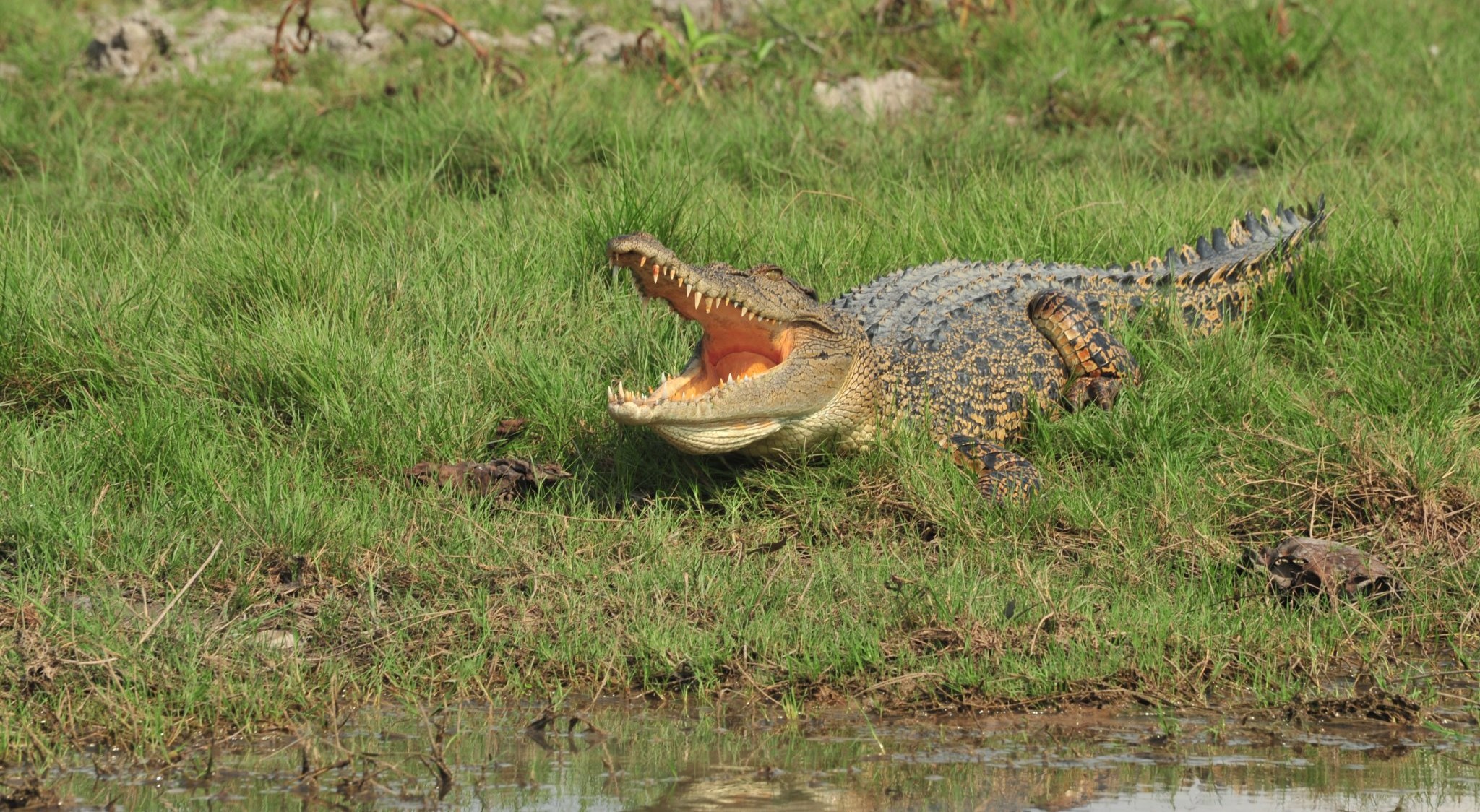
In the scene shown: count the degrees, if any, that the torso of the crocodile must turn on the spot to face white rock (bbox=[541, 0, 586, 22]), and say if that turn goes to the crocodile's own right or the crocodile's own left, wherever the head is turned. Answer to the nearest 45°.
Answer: approximately 90° to the crocodile's own right

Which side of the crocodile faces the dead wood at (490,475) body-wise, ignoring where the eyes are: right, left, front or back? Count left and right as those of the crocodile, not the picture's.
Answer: front

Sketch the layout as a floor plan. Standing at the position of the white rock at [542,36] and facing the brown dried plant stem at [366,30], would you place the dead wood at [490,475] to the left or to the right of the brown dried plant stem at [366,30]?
left

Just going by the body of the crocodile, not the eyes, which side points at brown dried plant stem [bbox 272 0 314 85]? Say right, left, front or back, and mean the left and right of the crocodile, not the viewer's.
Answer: right

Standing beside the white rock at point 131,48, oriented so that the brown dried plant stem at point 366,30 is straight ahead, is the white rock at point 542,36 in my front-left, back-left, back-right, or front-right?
front-left

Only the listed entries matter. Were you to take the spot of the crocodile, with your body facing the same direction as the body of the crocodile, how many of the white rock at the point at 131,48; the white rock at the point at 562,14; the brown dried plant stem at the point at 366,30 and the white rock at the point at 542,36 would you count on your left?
0

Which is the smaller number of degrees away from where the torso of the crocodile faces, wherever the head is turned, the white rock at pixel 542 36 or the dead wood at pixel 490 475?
the dead wood

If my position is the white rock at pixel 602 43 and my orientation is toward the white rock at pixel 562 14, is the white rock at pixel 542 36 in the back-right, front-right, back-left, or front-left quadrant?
front-left

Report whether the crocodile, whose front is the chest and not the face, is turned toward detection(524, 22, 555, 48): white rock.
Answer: no

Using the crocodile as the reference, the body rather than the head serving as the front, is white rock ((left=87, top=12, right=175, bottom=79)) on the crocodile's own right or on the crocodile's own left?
on the crocodile's own right

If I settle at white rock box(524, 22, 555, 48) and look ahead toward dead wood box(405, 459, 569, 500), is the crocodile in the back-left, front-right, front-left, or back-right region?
front-left

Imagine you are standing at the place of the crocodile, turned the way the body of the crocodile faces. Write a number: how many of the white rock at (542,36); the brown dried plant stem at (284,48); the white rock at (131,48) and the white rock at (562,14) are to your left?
0

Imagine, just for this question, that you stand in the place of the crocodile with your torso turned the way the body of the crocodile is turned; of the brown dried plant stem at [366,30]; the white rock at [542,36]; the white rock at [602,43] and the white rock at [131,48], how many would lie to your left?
0

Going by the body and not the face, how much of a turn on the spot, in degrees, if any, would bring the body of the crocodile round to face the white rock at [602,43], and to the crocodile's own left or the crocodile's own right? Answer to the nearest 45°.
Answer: approximately 90° to the crocodile's own right

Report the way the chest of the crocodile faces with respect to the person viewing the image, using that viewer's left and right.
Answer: facing the viewer and to the left of the viewer

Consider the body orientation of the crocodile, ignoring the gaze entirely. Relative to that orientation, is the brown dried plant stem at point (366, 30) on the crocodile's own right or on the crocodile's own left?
on the crocodile's own right
